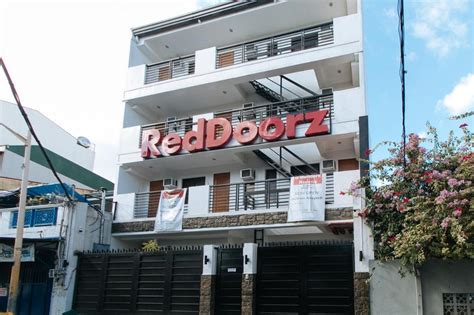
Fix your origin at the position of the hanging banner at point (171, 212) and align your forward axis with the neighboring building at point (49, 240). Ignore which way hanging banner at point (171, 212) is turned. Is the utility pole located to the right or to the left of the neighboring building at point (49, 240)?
left

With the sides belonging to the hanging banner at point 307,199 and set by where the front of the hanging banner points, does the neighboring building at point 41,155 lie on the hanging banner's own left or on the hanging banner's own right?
on the hanging banner's own right

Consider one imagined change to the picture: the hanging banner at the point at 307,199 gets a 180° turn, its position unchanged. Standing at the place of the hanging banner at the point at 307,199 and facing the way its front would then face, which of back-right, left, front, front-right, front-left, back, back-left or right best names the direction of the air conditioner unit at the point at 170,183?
front-left

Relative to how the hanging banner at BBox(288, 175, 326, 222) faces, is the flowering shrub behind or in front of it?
in front

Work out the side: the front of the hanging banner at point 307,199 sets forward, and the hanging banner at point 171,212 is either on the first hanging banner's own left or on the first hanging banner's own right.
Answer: on the first hanging banner's own right

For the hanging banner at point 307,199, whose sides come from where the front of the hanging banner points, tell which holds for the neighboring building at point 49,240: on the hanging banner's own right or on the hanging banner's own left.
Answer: on the hanging banner's own right

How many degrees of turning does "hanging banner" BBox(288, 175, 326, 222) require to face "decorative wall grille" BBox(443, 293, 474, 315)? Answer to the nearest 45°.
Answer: approximately 45° to its left

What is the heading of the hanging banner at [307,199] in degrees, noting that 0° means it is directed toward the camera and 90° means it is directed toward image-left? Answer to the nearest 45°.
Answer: approximately 0°

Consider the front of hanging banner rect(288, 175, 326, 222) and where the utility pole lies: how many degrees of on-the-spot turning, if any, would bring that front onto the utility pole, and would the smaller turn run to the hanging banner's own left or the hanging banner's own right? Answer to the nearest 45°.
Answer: approximately 90° to the hanging banner's own right

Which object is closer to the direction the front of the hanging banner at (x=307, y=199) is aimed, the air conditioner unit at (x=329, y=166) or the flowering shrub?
the flowering shrub
